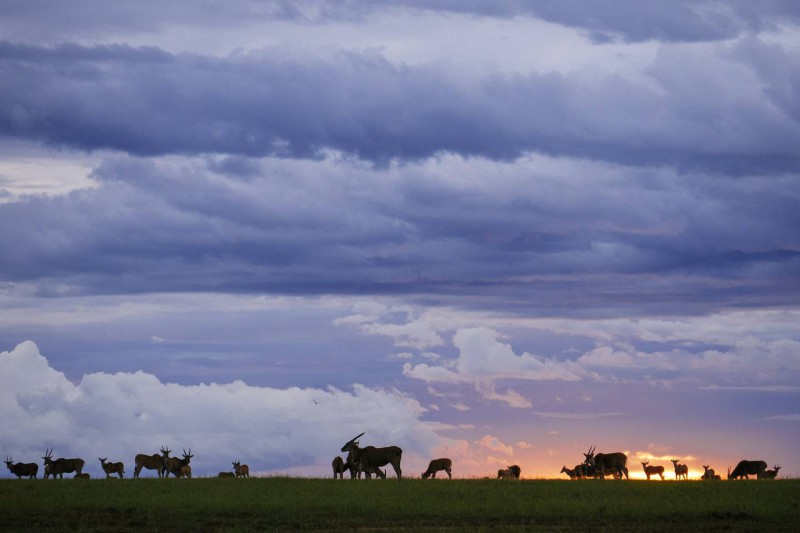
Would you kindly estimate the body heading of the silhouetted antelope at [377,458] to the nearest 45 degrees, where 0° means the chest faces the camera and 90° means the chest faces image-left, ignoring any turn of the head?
approximately 90°

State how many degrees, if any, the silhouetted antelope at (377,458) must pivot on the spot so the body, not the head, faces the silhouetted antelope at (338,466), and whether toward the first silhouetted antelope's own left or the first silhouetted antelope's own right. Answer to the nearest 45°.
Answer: approximately 45° to the first silhouetted antelope's own right
